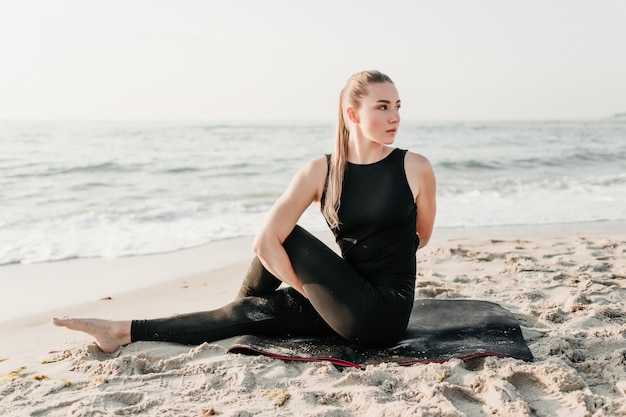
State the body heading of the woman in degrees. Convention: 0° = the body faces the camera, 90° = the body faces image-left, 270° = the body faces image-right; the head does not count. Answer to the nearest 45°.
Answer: approximately 0°

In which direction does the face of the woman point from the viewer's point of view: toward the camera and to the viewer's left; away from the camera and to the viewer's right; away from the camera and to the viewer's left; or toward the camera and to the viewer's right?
toward the camera and to the viewer's right
